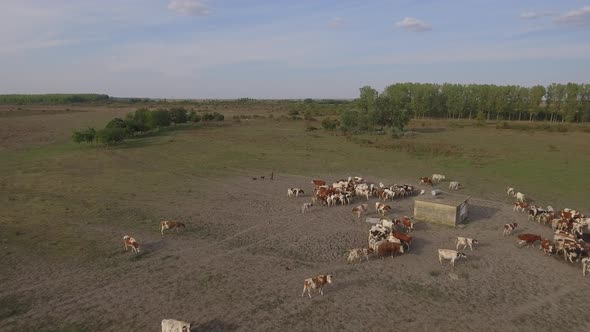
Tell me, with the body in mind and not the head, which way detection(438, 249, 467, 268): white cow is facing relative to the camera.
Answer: to the viewer's right

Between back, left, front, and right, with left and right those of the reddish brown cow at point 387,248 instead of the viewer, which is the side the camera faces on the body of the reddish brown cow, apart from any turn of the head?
right
